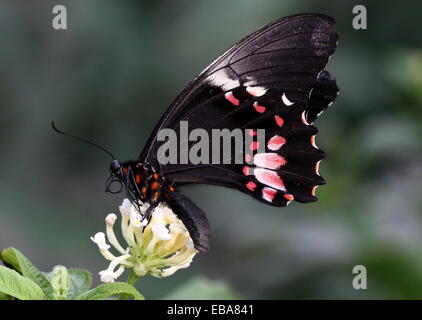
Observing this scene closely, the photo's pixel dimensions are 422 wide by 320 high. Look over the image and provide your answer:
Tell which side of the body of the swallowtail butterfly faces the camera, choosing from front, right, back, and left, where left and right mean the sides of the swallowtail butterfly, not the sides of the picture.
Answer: left
